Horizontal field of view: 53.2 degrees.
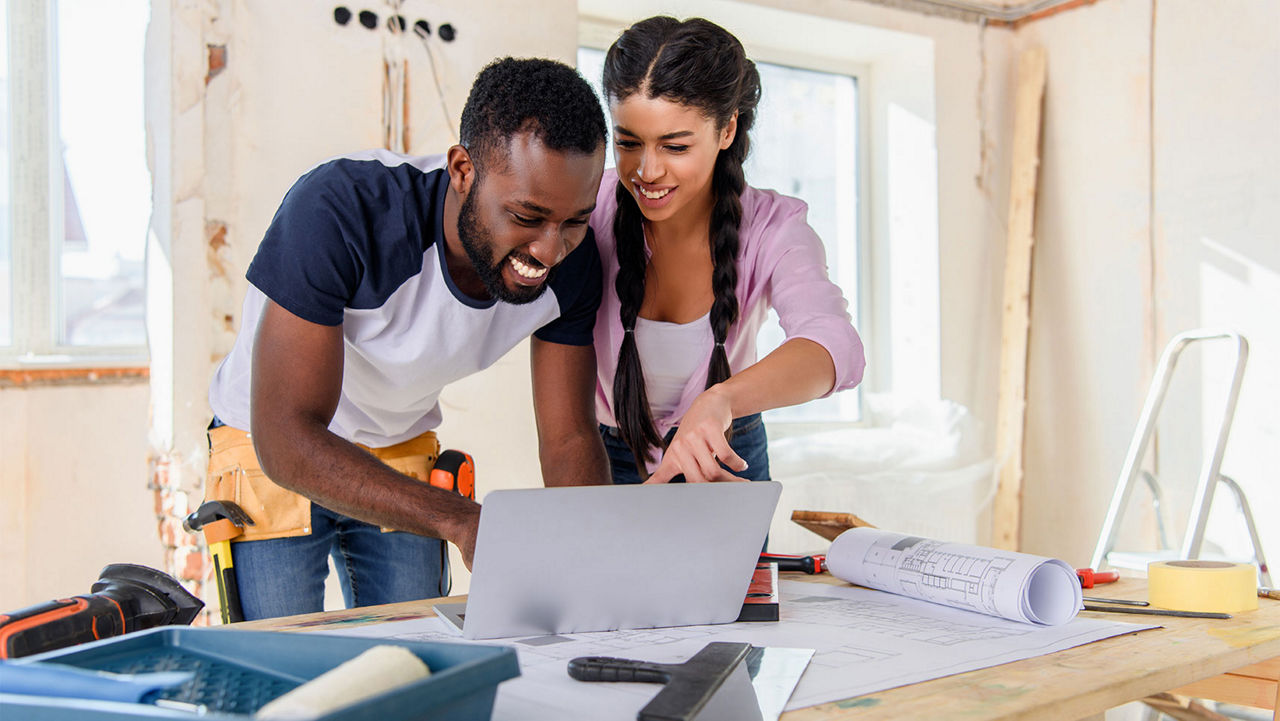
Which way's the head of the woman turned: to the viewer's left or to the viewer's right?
to the viewer's left

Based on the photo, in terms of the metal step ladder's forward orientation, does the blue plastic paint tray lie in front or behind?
in front

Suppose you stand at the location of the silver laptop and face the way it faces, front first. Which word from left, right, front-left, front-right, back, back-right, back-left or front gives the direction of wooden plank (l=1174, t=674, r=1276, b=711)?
back-right

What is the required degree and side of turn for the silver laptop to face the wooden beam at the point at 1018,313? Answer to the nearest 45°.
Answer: approximately 90° to its right

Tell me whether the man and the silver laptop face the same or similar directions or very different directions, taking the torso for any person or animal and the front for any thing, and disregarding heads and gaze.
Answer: very different directions

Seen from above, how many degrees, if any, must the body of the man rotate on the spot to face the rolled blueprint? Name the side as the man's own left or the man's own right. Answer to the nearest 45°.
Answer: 0° — they already face it

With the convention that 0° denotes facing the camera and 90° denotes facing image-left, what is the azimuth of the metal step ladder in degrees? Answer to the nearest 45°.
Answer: approximately 45°

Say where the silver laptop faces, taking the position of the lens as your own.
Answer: facing away from the viewer and to the left of the viewer

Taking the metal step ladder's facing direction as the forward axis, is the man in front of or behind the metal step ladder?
in front

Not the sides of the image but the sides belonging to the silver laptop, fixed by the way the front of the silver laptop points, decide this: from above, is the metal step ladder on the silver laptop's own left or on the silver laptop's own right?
on the silver laptop's own right

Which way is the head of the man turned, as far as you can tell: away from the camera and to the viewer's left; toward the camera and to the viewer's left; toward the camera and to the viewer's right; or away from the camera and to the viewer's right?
toward the camera and to the viewer's right
